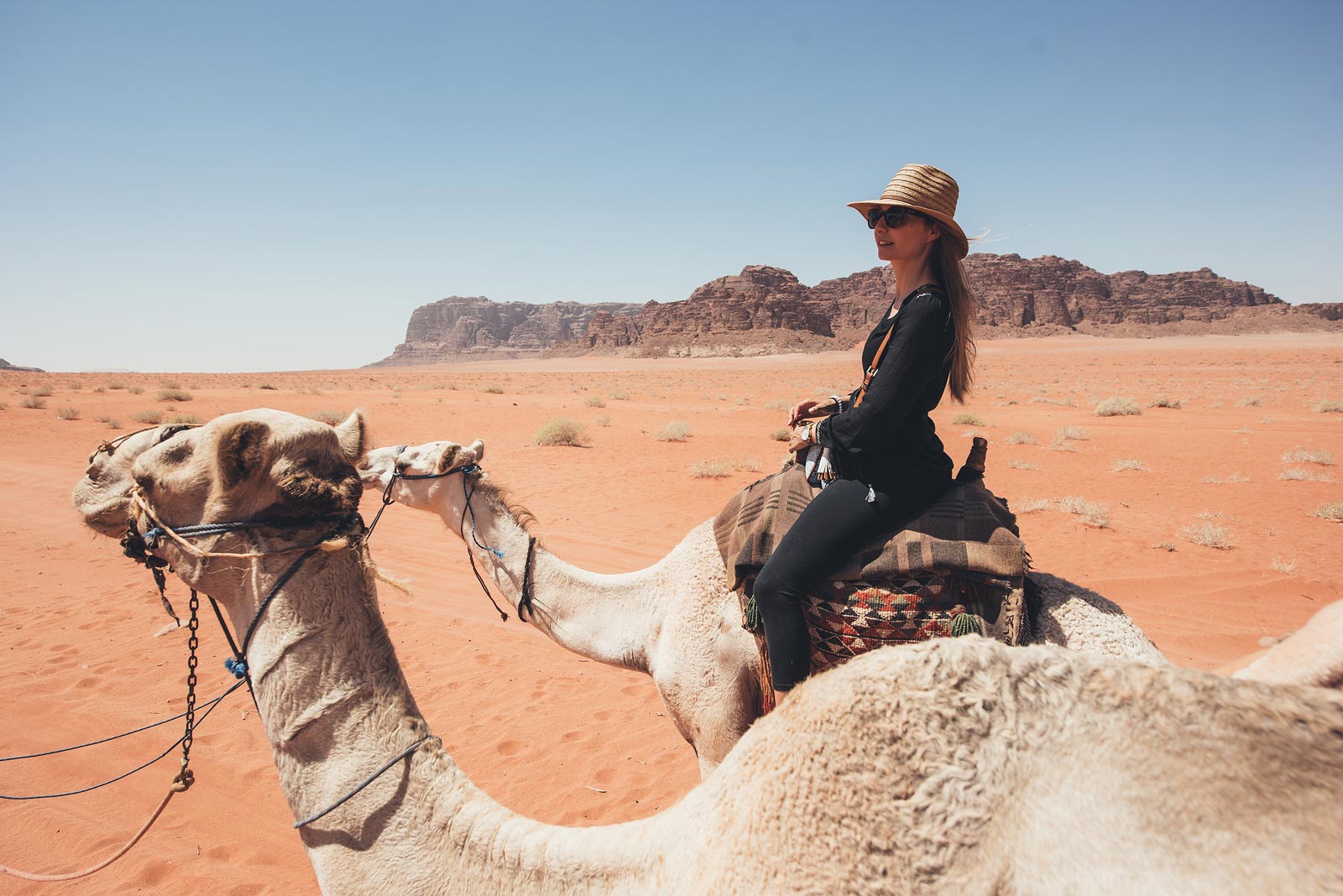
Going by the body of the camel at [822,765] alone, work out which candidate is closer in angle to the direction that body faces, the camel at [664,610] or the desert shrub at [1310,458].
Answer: the camel

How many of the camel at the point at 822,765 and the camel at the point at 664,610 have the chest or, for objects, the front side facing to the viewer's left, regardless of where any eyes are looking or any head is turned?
2

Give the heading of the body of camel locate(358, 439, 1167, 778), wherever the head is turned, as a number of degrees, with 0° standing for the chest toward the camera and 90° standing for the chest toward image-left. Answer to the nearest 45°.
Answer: approximately 90°

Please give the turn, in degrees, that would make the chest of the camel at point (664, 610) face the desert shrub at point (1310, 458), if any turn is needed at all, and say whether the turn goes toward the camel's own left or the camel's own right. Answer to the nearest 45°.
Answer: approximately 135° to the camel's own right

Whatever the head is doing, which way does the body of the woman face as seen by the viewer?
to the viewer's left

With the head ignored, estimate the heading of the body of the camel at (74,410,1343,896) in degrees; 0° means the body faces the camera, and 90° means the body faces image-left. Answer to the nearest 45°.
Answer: approximately 90°
